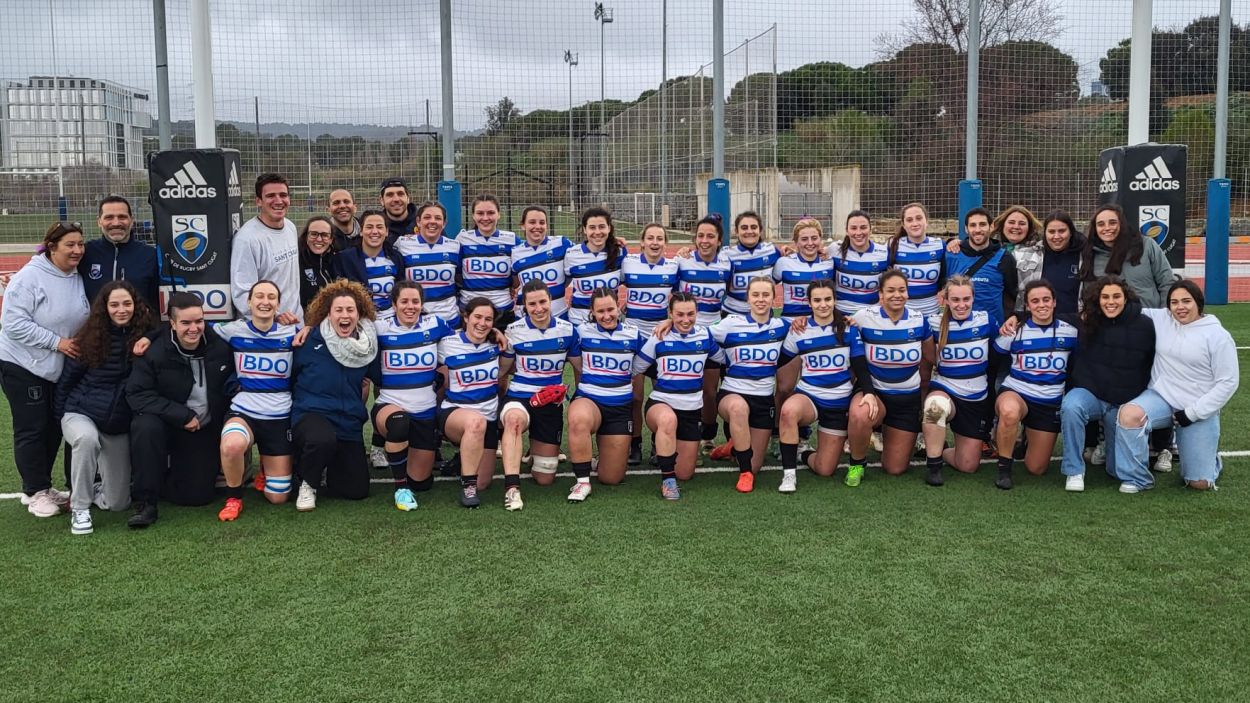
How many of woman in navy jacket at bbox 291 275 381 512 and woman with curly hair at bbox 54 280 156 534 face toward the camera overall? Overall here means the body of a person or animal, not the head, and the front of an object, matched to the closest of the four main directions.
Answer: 2

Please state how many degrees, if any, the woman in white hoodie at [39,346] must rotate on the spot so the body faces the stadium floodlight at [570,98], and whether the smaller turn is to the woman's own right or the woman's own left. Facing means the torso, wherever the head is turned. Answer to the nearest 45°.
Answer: approximately 90° to the woman's own left

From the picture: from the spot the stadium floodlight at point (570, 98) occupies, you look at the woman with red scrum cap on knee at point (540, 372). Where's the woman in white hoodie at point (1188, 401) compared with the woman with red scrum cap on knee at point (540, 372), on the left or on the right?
left

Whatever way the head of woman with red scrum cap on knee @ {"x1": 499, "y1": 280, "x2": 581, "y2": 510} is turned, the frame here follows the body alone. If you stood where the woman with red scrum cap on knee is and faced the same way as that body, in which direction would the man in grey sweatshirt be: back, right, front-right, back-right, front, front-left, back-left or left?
right

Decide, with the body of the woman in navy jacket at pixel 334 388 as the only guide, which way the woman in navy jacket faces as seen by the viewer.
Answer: toward the camera

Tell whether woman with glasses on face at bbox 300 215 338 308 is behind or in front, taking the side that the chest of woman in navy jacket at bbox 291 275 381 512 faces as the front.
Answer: behind
